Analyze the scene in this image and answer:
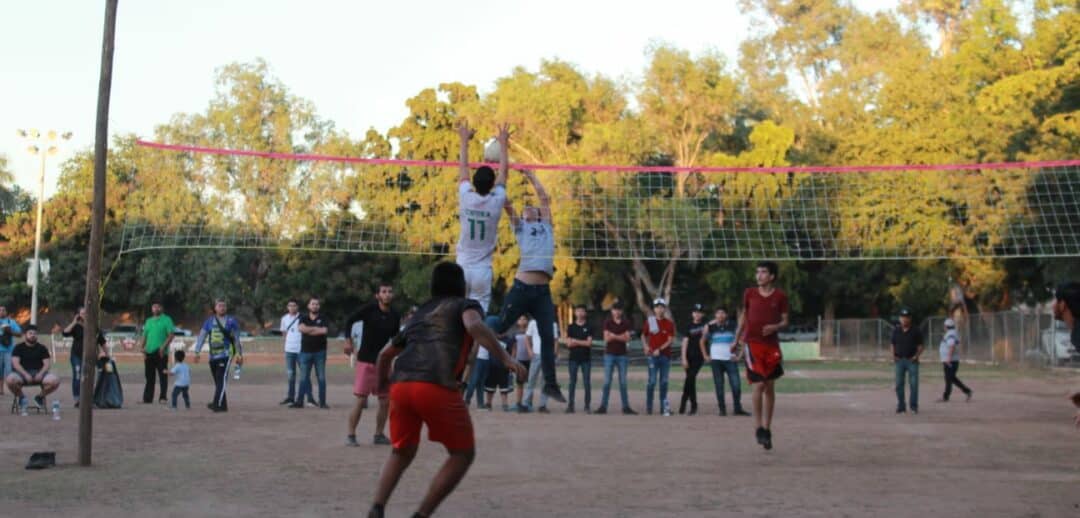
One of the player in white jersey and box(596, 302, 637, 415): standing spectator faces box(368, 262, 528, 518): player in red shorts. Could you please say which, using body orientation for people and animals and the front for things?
the standing spectator

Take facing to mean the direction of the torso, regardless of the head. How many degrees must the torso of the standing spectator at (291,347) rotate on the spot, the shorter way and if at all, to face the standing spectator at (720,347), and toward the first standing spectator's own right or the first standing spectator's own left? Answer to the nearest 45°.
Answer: approximately 90° to the first standing spectator's own left

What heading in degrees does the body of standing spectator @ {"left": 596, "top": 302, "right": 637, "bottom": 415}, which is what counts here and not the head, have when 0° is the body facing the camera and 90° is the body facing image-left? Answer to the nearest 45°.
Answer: approximately 0°

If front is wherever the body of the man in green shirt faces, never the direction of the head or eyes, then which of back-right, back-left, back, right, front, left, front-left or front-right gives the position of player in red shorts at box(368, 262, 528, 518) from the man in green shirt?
front

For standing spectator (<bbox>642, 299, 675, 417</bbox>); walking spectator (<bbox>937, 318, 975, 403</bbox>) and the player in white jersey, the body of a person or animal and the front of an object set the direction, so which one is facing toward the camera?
standing spectator (<bbox>642, 299, 675, 417</bbox>)

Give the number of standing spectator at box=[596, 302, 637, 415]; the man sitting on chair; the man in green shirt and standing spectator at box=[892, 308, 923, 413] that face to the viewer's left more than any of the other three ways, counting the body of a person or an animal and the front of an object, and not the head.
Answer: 0

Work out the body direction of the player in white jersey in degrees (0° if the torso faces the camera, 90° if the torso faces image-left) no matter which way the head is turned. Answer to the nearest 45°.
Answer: approximately 180°

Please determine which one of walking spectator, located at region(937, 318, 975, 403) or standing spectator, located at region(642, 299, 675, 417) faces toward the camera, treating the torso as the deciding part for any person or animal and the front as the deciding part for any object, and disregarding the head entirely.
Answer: standing spectator, located at region(642, 299, 675, 417)

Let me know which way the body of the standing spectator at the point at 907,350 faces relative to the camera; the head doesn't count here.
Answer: toward the camera

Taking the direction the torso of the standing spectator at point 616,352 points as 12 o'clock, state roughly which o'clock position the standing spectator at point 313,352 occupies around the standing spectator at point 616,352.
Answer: the standing spectator at point 313,352 is roughly at 3 o'clock from the standing spectator at point 616,352.

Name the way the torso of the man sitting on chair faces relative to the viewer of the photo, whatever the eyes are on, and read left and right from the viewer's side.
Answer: facing the viewer

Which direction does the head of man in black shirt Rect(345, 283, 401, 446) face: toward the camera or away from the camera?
toward the camera

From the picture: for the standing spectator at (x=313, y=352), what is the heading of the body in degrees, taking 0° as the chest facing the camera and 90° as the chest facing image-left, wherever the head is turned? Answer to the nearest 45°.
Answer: approximately 0°

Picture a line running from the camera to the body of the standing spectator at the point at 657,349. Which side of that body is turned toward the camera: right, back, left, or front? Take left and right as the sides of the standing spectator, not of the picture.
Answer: front

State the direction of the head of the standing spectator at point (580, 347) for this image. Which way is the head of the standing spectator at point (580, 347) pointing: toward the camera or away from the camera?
toward the camera

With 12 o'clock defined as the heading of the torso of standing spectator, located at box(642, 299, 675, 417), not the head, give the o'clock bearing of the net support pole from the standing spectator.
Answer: The net support pole is roughly at 1 o'clock from the standing spectator.

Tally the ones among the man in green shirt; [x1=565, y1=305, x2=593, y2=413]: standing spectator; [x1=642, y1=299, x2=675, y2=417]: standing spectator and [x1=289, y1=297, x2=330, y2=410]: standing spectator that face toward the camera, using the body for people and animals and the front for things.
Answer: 4

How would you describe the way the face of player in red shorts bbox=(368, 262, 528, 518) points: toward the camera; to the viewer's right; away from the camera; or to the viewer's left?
away from the camera
